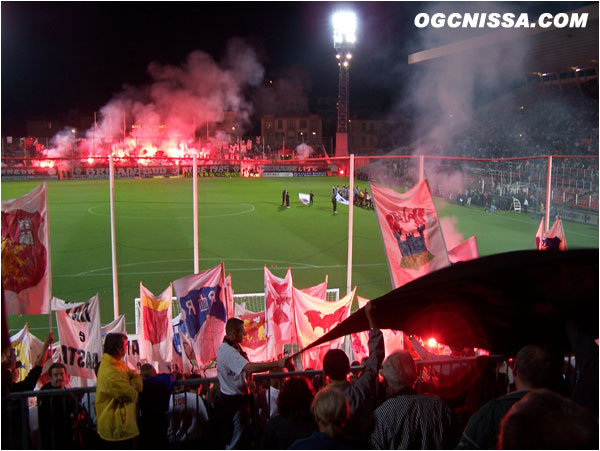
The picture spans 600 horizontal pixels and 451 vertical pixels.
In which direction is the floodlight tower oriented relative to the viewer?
toward the camera

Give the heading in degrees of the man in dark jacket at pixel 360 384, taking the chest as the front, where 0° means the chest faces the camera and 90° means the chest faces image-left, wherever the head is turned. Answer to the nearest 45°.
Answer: approximately 180°

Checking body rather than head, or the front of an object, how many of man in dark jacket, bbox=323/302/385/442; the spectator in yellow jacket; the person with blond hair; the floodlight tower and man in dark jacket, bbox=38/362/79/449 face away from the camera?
2

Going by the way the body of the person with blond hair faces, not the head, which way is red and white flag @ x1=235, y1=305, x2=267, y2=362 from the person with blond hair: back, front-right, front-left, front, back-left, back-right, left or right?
front

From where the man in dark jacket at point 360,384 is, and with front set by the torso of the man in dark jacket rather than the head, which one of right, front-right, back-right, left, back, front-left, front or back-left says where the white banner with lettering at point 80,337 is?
front-left

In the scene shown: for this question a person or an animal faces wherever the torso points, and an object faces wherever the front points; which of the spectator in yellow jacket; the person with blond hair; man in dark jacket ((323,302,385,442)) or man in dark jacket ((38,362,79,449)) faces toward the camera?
man in dark jacket ((38,362,79,449))

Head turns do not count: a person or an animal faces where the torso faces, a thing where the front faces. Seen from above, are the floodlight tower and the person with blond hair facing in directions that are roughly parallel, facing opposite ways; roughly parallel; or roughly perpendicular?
roughly parallel, facing opposite ways

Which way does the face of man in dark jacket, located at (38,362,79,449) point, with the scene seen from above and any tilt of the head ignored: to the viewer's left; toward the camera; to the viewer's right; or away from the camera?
toward the camera

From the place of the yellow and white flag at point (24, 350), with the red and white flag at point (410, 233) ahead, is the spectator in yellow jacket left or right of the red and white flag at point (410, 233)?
right

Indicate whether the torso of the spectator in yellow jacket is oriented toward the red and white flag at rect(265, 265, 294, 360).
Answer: no

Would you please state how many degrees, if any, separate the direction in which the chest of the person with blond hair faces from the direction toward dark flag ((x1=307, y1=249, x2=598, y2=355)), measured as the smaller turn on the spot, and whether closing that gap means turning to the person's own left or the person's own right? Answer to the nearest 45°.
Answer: approximately 45° to the person's own right

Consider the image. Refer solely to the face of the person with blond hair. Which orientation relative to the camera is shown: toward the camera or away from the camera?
away from the camera

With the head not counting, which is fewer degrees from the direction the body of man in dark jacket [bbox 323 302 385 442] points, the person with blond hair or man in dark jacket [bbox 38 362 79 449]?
the man in dark jacket

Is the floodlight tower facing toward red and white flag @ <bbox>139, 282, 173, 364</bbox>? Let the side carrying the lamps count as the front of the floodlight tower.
yes

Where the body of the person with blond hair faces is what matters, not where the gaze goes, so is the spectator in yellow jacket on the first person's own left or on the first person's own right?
on the first person's own left

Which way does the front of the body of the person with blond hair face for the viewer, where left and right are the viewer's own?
facing away from the viewer

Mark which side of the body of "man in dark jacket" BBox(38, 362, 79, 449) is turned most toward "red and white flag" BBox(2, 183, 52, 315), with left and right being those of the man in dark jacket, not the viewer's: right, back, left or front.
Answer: back
